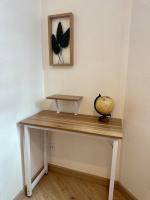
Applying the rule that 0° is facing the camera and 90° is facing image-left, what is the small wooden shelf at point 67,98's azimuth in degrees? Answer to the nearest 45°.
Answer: approximately 0°
